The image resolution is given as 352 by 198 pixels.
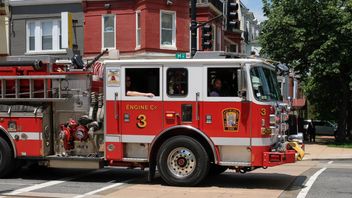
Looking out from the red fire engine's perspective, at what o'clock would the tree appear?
The tree is roughly at 10 o'clock from the red fire engine.

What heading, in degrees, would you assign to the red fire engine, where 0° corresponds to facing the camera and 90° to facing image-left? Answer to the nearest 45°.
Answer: approximately 270°

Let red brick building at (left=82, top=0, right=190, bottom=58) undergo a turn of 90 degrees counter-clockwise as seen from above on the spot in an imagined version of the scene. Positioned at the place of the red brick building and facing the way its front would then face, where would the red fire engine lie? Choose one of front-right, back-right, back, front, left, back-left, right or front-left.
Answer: right

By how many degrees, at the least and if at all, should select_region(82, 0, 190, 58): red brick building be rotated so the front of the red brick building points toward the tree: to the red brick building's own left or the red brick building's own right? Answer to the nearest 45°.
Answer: approximately 90° to the red brick building's own left

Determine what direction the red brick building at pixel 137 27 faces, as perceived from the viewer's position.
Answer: facing the viewer
